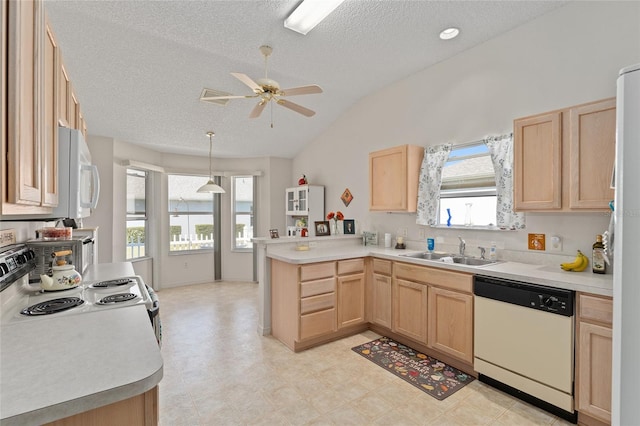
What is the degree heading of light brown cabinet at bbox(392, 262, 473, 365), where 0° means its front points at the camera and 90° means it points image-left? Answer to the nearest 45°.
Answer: approximately 45°

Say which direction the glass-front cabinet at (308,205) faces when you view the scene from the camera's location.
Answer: facing the viewer and to the left of the viewer

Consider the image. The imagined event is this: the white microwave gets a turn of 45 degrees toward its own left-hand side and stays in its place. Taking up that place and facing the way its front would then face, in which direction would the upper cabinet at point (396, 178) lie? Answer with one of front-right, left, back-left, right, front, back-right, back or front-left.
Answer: front-right

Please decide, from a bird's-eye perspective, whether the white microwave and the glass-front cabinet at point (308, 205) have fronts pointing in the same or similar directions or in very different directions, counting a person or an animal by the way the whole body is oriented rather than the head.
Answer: very different directions

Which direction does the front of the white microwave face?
to the viewer's right

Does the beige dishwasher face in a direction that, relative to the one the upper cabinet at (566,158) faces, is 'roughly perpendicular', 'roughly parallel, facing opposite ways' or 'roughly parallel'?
roughly parallel

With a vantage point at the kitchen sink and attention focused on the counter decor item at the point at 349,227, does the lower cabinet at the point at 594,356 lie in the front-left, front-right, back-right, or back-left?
back-left

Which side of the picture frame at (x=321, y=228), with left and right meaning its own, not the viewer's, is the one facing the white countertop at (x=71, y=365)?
front

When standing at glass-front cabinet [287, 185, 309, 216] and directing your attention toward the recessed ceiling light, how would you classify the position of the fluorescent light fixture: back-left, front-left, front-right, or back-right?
front-right

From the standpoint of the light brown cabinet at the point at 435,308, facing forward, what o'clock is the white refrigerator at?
The white refrigerator is roughly at 9 o'clock from the light brown cabinet.

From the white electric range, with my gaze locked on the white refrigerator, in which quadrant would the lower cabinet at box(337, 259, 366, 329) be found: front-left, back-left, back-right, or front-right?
front-left

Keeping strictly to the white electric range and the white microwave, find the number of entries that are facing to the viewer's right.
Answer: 2

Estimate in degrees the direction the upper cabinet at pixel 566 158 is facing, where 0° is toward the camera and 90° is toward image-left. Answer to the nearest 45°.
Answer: approximately 45°
